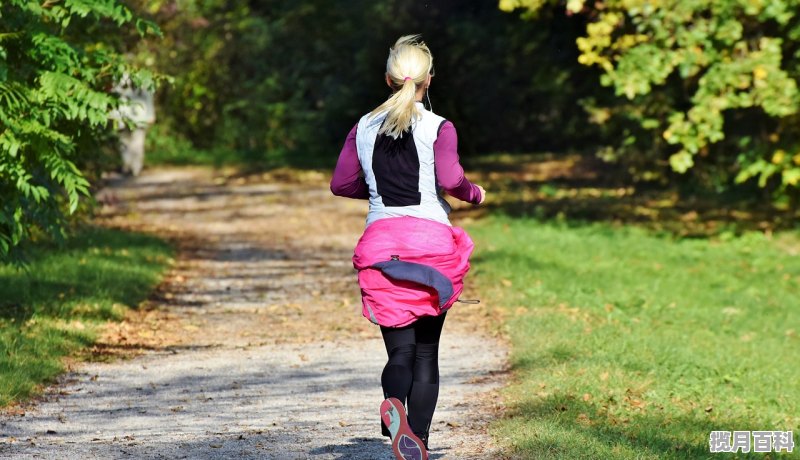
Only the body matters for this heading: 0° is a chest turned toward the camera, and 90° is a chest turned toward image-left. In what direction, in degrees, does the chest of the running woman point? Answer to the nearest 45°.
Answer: approximately 180°

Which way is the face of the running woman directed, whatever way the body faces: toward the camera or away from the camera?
away from the camera

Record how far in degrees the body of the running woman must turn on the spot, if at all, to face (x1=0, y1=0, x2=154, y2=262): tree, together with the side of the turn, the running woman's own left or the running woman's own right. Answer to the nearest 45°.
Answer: approximately 45° to the running woman's own left
